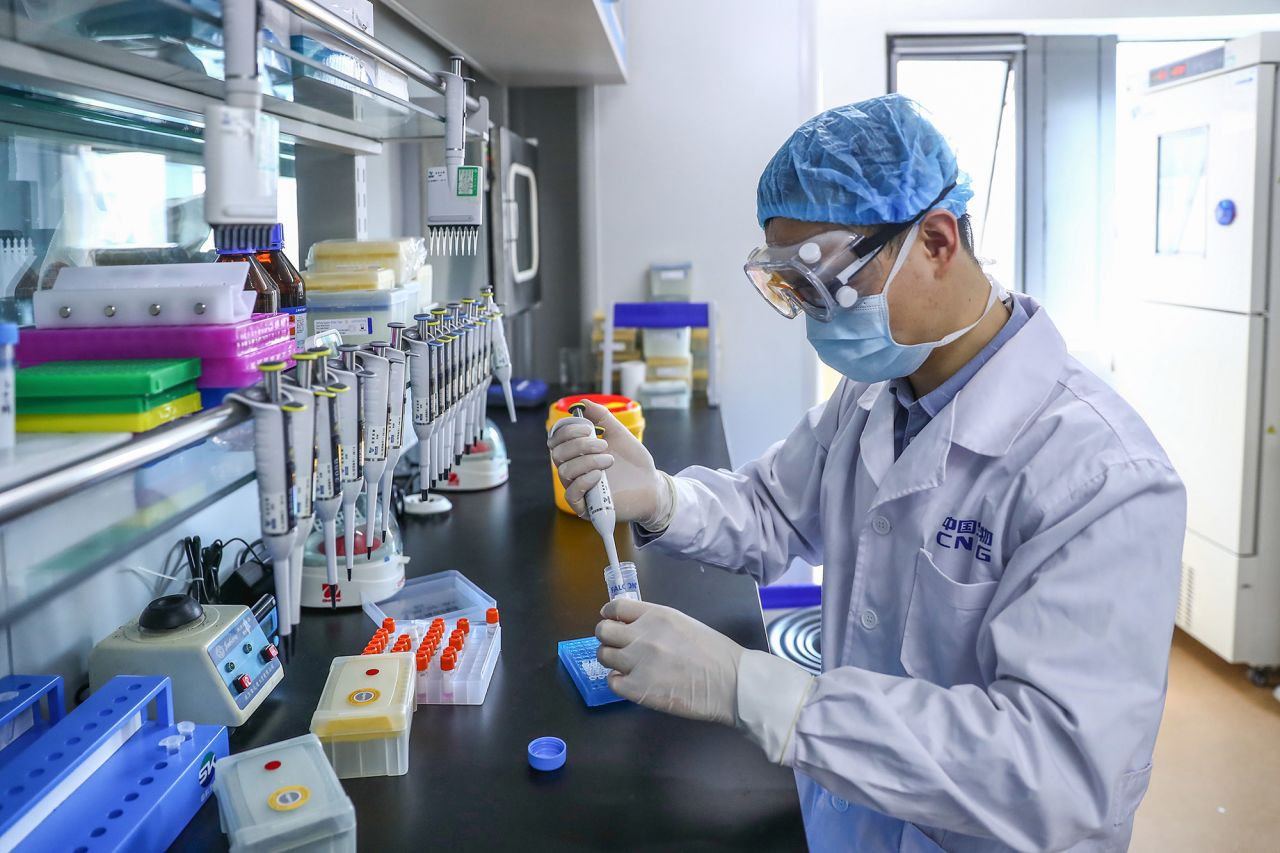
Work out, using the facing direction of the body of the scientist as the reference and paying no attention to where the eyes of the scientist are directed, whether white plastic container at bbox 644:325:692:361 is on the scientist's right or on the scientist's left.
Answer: on the scientist's right

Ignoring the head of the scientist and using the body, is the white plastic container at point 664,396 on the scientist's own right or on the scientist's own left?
on the scientist's own right

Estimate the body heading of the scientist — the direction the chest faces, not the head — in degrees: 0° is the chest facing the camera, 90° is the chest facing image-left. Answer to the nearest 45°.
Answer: approximately 45°

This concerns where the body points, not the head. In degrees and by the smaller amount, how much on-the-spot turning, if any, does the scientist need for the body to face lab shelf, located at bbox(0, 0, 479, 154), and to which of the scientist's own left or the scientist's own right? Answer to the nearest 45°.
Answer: approximately 45° to the scientist's own right

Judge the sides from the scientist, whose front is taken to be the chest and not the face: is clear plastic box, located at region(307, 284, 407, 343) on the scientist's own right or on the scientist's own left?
on the scientist's own right
